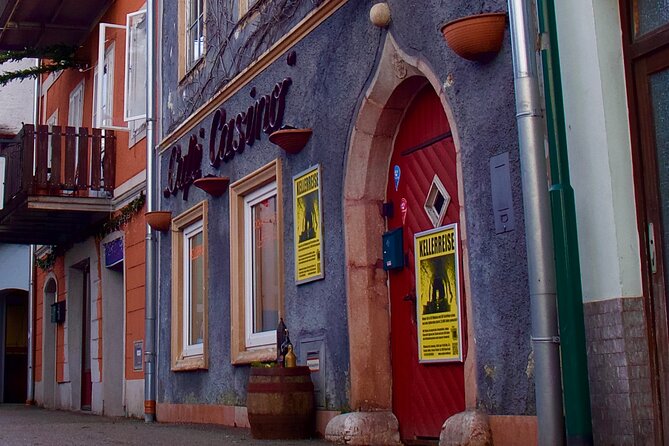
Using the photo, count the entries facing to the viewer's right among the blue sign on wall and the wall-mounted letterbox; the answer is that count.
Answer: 0

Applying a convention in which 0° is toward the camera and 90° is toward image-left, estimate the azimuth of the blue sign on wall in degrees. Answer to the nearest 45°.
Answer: approximately 45°

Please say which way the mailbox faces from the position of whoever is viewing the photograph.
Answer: facing the viewer and to the left of the viewer

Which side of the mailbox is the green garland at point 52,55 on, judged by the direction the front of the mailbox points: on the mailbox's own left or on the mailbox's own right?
on the mailbox's own right
